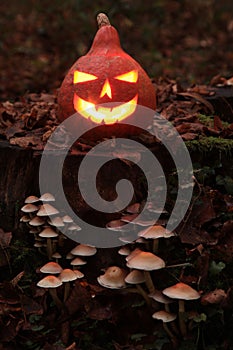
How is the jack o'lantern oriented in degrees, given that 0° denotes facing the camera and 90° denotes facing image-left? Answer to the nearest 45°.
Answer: approximately 0°

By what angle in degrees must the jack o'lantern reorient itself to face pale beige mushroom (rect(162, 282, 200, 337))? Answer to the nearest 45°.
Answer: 0° — it already faces it
